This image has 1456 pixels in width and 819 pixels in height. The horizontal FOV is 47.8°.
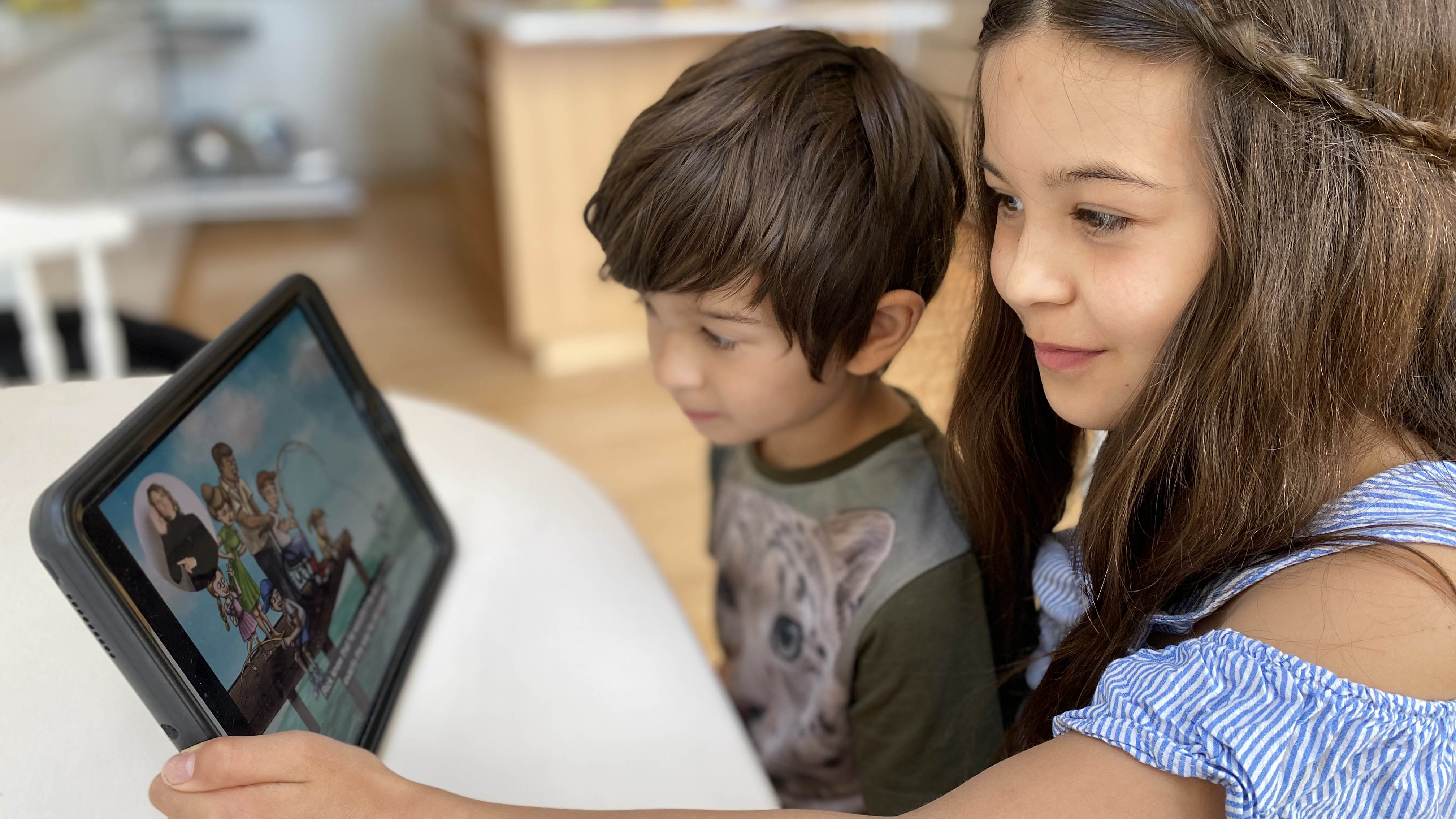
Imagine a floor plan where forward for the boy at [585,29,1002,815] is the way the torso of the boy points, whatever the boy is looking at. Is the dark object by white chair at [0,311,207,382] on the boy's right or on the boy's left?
on the boy's right

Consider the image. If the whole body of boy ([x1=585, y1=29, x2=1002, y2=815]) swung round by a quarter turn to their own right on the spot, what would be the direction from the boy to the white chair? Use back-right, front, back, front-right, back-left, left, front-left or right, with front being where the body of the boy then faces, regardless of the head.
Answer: front

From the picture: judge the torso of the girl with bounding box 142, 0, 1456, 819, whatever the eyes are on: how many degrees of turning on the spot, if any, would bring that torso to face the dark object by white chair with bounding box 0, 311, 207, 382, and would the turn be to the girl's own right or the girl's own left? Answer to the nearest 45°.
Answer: approximately 90° to the girl's own right

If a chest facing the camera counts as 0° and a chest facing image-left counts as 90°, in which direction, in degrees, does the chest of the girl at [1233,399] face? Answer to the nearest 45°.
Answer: approximately 45°

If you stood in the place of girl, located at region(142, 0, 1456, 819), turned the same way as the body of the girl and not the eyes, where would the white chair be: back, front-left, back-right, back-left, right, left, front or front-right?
right

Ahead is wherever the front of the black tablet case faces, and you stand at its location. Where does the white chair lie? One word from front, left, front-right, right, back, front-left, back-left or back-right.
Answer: back-left

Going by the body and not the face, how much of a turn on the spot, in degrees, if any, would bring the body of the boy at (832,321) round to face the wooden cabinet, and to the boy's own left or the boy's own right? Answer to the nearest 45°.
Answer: approximately 135° to the boy's own right

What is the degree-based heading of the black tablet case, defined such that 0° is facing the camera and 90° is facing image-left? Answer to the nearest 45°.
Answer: approximately 315°
